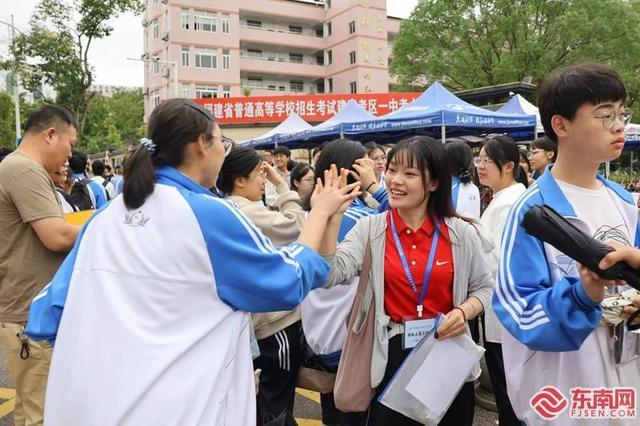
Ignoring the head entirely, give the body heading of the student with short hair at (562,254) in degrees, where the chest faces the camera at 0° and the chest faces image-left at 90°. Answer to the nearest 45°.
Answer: approximately 315°

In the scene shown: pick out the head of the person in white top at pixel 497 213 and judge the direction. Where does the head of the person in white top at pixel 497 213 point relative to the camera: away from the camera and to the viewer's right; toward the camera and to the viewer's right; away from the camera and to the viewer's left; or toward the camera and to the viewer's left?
toward the camera and to the viewer's left

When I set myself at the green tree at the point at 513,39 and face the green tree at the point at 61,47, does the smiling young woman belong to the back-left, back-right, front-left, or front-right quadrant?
front-left

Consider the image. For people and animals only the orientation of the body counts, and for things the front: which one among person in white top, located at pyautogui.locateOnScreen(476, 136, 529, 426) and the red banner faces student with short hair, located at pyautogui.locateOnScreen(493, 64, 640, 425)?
the red banner

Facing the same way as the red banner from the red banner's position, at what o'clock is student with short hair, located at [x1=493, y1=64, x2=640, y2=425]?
The student with short hair is roughly at 12 o'clock from the red banner.

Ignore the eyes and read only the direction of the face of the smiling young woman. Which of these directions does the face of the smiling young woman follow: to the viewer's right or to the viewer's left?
to the viewer's left

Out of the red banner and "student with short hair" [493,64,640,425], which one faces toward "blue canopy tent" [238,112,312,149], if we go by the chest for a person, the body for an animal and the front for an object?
the red banner

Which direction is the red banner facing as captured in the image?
toward the camera

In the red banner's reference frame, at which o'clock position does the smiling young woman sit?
The smiling young woman is roughly at 12 o'clock from the red banner.
